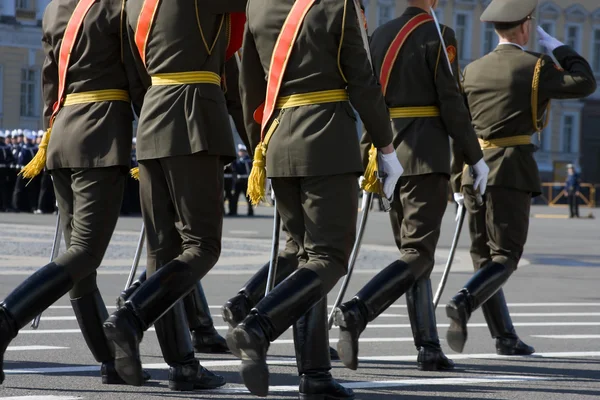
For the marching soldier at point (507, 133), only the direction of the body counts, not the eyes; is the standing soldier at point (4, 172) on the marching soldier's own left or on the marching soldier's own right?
on the marching soldier's own left

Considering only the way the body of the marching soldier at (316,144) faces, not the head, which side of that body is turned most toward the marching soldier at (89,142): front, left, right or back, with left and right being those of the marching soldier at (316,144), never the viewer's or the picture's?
left

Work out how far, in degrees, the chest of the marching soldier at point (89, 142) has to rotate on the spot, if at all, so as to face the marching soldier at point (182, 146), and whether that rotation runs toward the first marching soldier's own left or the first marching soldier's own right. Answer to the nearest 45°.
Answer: approximately 90° to the first marching soldier's own right

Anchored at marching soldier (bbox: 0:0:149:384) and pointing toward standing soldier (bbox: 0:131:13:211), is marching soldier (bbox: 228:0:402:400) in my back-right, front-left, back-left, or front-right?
back-right

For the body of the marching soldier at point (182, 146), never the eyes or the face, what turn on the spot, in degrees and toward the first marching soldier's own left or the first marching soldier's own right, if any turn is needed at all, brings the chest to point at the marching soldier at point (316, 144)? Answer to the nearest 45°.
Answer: approximately 90° to the first marching soldier's own right

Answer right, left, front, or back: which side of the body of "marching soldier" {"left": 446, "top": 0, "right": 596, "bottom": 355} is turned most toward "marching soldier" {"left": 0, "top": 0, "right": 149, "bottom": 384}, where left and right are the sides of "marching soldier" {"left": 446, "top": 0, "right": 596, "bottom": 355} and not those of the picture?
back

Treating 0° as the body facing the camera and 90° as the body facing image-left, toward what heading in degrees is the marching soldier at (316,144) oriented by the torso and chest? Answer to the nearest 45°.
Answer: approximately 225°

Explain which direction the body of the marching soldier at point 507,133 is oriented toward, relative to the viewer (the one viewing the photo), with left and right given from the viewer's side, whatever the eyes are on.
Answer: facing away from the viewer and to the right of the viewer
